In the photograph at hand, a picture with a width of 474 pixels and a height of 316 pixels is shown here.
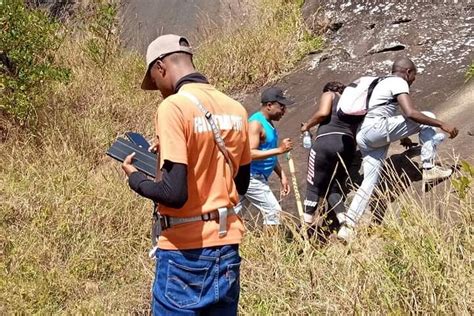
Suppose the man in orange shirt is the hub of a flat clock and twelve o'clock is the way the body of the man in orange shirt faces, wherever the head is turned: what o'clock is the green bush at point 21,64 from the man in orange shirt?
The green bush is roughly at 1 o'clock from the man in orange shirt.

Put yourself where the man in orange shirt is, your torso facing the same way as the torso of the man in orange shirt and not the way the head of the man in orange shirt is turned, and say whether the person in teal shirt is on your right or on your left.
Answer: on your right

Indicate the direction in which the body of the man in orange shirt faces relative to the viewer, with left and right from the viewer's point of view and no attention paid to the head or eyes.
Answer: facing away from the viewer and to the left of the viewer

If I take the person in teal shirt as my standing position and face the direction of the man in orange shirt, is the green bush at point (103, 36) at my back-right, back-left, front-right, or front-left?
back-right

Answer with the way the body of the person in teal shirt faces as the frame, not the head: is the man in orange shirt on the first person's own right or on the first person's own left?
on the first person's own right

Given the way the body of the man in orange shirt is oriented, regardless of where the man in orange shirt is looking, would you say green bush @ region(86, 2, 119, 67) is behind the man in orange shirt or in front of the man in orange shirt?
in front

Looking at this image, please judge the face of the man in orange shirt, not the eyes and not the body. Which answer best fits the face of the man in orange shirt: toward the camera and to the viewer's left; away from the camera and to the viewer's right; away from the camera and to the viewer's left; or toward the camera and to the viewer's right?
away from the camera and to the viewer's left
